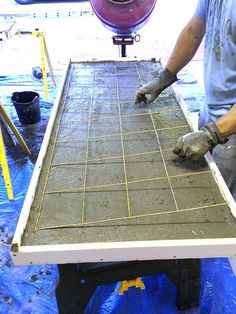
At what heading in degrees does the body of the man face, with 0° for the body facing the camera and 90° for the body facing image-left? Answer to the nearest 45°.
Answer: approximately 45°

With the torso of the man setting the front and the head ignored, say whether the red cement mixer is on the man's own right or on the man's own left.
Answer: on the man's own right

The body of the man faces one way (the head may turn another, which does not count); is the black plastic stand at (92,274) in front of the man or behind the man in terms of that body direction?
in front

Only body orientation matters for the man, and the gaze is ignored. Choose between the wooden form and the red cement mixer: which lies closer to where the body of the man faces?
the wooden form

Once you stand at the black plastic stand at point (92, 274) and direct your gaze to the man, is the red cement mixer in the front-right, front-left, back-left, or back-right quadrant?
front-left
